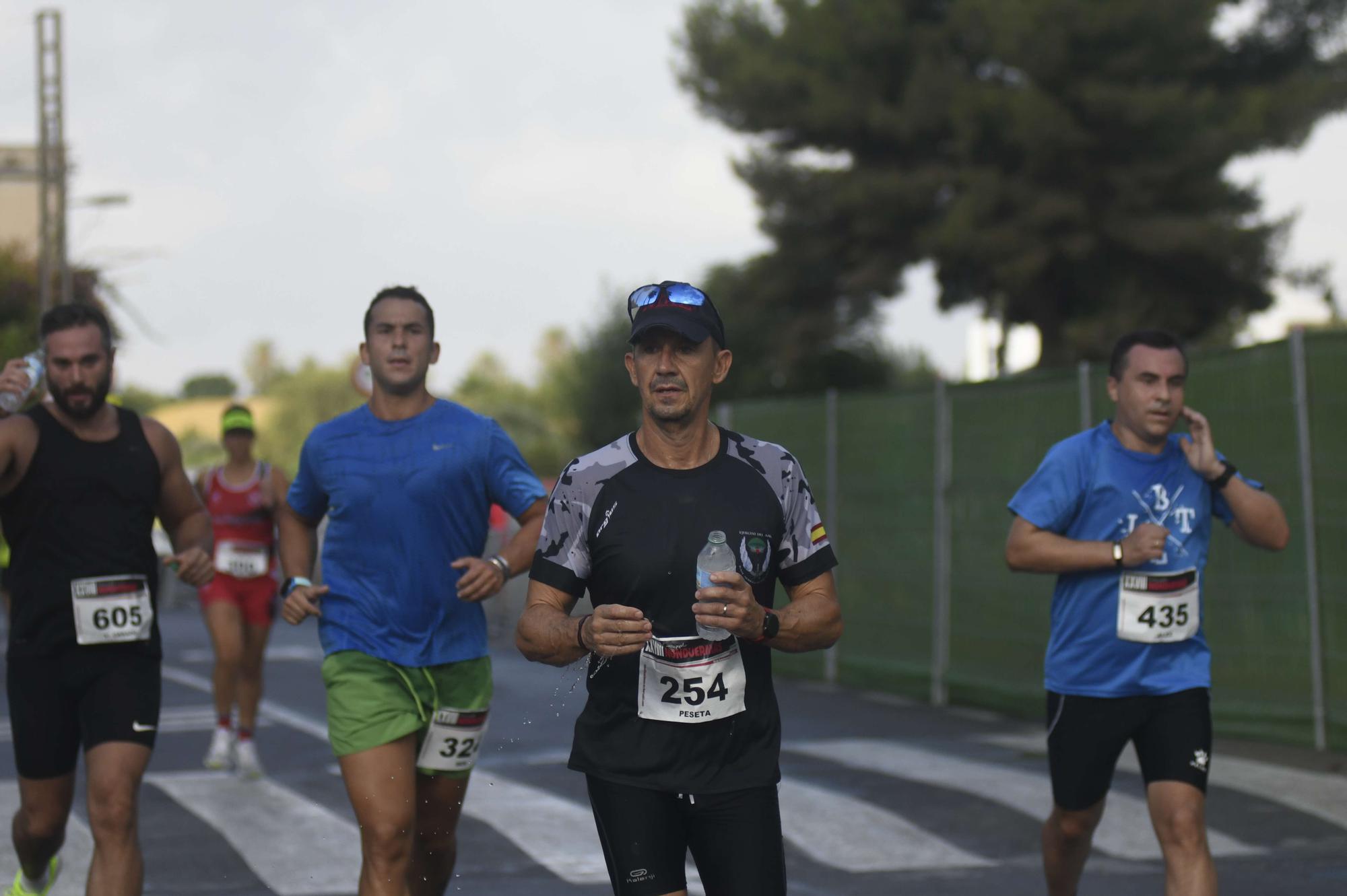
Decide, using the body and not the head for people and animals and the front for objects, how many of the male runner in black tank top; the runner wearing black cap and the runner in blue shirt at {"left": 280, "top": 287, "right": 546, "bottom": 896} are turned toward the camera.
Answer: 3

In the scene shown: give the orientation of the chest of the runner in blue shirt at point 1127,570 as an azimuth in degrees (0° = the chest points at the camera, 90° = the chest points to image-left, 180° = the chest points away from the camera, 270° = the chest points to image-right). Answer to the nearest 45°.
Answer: approximately 315°

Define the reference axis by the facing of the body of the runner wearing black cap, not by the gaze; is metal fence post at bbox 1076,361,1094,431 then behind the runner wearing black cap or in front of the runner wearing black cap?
behind

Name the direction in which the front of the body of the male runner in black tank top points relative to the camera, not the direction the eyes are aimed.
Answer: toward the camera

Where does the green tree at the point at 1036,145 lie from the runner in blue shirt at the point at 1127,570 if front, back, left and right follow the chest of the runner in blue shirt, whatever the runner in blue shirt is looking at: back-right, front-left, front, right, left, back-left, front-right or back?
back-left

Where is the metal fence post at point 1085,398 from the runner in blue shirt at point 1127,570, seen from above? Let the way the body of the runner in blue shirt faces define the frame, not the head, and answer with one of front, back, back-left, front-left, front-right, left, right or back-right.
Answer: back-left

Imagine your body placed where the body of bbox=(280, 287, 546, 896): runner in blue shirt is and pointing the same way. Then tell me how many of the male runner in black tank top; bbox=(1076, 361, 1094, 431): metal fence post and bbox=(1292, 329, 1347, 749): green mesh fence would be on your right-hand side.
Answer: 1

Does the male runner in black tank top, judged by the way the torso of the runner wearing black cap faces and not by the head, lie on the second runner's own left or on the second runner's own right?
on the second runner's own right

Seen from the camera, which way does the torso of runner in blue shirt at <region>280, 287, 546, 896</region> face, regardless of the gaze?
toward the camera
